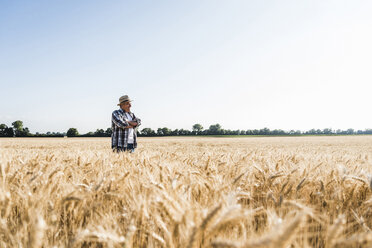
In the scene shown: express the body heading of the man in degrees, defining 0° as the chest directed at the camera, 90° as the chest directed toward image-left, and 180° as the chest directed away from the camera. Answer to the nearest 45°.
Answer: approximately 315°
